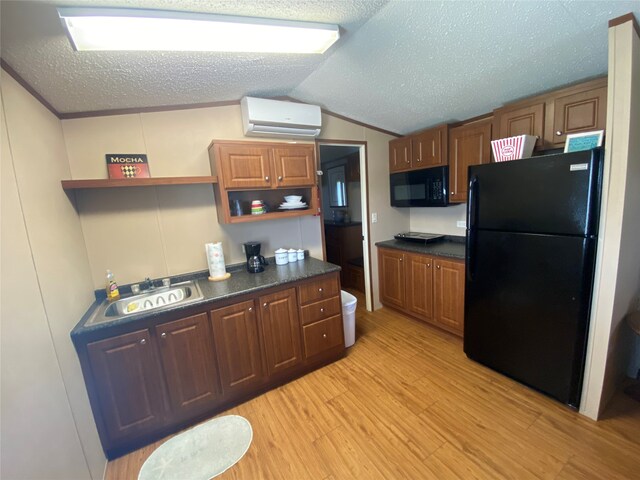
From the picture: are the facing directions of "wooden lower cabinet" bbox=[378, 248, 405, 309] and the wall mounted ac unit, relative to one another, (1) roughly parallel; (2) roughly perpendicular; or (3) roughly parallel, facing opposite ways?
roughly perpendicular

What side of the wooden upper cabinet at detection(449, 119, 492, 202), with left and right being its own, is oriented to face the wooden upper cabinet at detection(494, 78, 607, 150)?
left

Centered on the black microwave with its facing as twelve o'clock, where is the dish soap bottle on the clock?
The dish soap bottle is roughly at 12 o'clock from the black microwave.

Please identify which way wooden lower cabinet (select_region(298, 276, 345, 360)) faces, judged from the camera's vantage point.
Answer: facing the viewer and to the right of the viewer

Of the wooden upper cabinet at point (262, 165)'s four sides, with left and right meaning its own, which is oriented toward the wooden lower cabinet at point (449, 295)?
left

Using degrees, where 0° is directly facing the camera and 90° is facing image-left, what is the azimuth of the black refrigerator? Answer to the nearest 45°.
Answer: approximately 45°

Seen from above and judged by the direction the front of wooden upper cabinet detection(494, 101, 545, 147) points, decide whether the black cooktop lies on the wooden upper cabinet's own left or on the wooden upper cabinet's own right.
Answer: on the wooden upper cabinet's own right

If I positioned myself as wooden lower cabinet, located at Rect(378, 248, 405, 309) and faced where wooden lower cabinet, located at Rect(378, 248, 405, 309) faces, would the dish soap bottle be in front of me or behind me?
in front

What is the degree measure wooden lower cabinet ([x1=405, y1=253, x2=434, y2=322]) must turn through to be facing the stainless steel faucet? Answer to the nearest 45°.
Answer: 0° — it already faces it

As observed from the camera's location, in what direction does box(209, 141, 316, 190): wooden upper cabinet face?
facing the viewer

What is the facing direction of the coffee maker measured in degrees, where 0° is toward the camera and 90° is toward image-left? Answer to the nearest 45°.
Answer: approximately 315°

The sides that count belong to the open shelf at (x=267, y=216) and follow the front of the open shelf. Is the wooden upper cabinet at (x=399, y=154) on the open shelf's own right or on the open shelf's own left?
on the open shelf's own left
